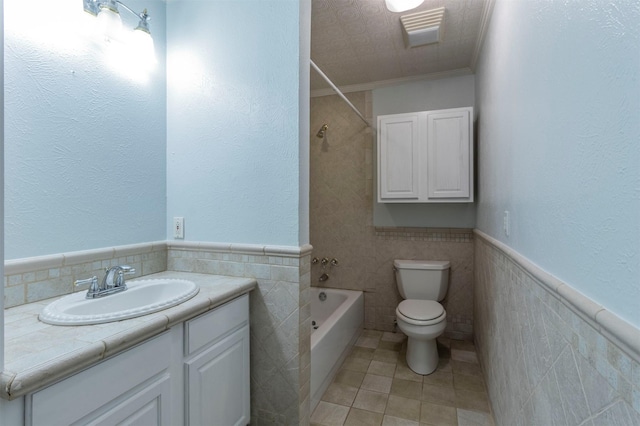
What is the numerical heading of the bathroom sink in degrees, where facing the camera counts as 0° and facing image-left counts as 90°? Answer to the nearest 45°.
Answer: approximately 315°

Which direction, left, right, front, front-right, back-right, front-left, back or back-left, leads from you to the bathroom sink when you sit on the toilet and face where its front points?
front-right

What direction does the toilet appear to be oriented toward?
toward the camera

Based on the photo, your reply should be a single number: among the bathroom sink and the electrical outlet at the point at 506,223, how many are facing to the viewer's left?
1

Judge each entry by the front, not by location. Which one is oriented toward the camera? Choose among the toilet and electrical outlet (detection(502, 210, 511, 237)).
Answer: the toilet

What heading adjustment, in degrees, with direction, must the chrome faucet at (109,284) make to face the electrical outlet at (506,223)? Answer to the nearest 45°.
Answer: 0° — it already faces it

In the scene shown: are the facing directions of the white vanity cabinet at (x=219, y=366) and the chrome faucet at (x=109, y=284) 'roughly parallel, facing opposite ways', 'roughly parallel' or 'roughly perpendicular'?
roughly parallel

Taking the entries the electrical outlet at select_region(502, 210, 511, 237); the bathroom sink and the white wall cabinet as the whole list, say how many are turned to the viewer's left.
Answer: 1

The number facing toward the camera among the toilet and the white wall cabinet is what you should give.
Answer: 2

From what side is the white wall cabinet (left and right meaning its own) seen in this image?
front

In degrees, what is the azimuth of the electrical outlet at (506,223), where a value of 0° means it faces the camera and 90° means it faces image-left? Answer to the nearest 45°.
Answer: approximately 90°

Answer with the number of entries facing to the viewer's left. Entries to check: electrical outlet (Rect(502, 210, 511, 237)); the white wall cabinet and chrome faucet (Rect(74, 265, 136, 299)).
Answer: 1
